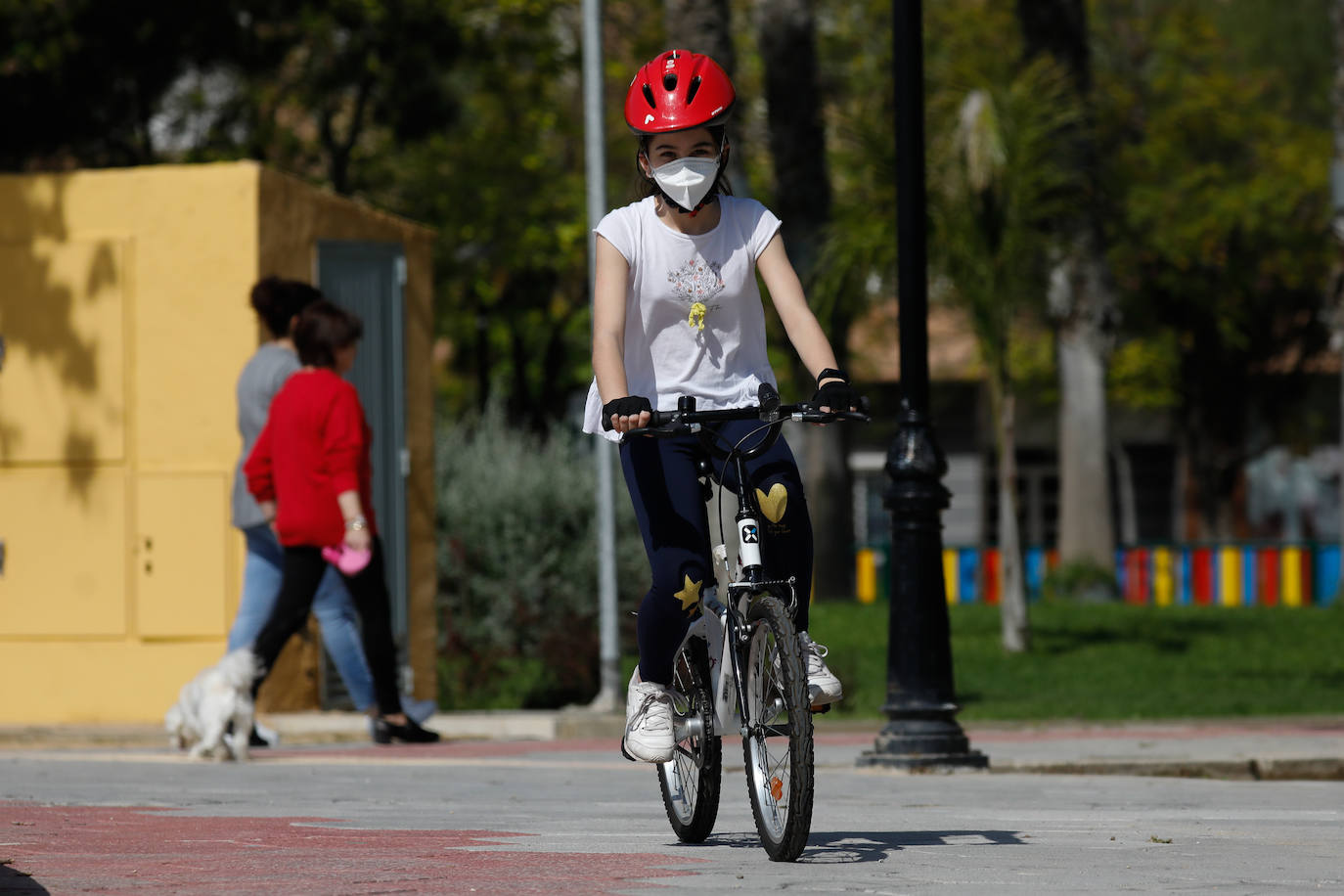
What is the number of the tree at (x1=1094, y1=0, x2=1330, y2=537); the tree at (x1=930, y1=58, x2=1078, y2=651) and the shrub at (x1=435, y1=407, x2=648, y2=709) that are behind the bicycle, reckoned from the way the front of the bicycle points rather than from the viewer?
3

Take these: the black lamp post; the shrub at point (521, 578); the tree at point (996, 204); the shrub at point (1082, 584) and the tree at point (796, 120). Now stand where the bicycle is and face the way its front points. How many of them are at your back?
5

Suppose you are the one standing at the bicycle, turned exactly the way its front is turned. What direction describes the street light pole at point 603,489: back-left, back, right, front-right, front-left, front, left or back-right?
back

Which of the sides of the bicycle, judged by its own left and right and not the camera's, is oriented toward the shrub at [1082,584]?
back

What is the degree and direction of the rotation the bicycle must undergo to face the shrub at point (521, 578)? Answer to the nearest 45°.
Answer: approximately 180°

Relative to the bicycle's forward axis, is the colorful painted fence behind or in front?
behind

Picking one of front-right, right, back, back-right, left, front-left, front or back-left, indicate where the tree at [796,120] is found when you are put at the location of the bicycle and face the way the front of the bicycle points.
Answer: back

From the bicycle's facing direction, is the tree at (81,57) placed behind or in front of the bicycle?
behind

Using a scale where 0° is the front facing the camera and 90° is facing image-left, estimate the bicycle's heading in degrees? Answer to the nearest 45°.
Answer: approximately 0°

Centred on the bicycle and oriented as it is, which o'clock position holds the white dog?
The white dog is roughly at 5 o'clock from the bicycle.
